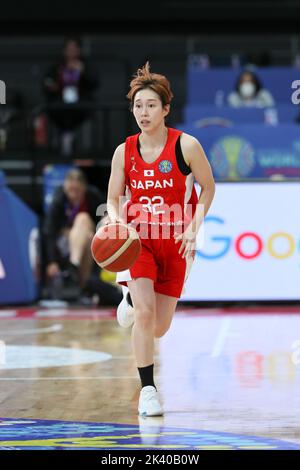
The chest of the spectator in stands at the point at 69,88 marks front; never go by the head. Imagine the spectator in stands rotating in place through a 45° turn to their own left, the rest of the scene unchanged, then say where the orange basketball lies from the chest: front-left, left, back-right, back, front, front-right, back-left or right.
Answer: front-right

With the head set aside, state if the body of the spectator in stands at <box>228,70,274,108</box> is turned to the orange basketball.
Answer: yes

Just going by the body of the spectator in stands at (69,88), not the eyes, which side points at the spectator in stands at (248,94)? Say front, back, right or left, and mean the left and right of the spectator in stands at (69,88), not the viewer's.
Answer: left

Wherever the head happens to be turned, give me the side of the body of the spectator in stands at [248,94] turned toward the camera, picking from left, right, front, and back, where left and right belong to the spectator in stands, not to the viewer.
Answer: front

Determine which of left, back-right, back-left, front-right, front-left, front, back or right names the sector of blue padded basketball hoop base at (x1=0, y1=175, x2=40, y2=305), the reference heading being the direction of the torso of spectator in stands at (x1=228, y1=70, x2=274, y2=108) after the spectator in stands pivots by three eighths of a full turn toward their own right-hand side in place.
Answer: left

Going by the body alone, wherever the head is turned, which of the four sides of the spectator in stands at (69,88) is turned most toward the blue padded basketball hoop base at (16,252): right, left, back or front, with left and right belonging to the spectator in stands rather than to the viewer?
front

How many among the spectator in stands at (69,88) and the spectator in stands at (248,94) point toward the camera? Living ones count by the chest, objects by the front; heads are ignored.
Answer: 2

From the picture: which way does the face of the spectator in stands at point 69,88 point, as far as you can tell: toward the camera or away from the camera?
toward the camera

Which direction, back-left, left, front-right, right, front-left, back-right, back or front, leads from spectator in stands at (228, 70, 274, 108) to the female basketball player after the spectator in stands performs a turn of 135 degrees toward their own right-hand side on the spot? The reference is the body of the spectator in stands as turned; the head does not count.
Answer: back-left

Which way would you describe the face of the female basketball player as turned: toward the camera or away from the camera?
toward the camera

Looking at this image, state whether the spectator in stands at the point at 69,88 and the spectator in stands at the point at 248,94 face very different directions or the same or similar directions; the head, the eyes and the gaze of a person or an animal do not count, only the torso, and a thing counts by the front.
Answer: same or similar directions

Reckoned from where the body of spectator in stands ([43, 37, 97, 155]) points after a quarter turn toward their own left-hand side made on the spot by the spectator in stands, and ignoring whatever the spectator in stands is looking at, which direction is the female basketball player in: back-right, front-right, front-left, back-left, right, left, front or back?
right

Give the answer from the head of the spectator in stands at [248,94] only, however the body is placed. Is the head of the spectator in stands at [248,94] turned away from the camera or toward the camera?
toward the camera

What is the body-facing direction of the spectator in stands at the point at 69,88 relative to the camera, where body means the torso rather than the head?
toward the camera

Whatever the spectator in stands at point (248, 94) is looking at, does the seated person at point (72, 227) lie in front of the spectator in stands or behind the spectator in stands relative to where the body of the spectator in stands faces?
in front
